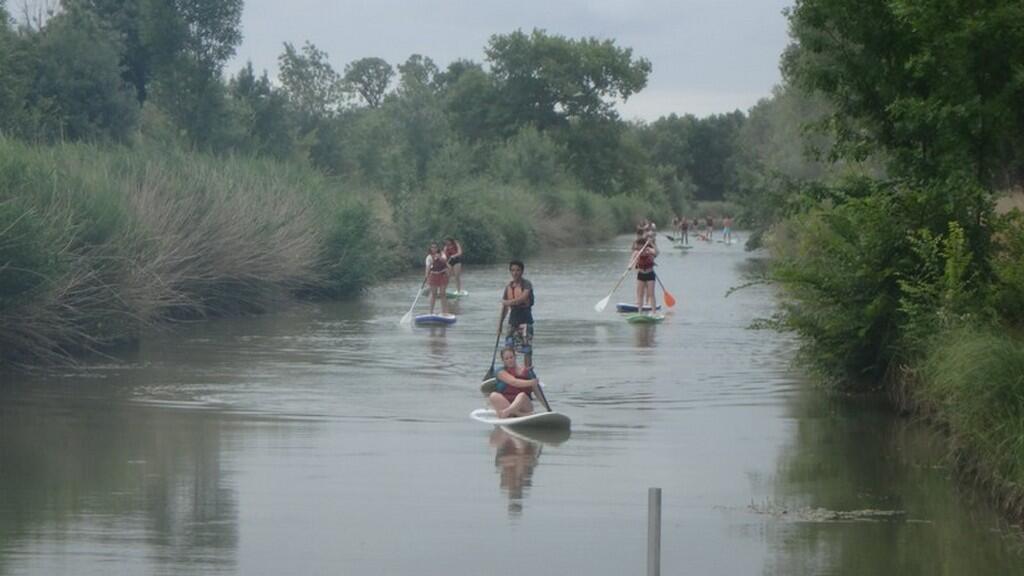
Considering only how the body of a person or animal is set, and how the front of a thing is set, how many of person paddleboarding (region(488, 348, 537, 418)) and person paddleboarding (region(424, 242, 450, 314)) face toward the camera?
2

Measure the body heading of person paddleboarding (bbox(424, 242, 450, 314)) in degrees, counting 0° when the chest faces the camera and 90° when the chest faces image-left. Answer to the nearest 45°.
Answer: approximately 0°

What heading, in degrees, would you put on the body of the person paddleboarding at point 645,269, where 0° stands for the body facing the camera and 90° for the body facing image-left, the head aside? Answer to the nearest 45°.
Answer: approximately 0°

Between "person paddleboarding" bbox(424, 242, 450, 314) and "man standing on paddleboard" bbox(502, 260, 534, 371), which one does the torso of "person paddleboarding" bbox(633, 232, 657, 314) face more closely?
the man standing on paddleboard

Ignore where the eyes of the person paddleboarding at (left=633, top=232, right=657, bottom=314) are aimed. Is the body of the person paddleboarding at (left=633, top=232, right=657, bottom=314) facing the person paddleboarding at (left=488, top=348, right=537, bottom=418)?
yes
